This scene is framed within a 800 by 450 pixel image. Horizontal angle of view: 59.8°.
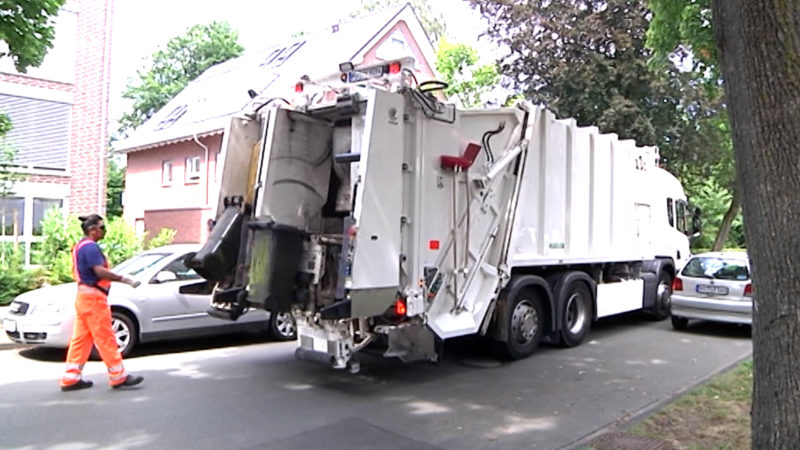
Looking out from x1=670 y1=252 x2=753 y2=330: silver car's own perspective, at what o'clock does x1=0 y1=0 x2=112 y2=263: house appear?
The house is roughly at 9 o'clock from the silver car.

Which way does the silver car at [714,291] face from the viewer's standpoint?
away from the camera

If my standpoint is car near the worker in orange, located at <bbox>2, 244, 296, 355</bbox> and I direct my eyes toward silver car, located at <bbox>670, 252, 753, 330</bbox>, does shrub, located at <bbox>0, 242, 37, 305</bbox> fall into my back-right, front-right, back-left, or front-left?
back-left

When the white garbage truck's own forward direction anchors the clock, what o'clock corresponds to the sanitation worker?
The sanitation worker is roughly at 7 o'clock from the white garbage truck.

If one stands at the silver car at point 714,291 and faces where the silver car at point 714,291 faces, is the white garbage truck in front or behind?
behind

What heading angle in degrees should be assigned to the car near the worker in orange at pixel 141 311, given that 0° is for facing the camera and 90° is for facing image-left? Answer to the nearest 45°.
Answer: approximately 45°

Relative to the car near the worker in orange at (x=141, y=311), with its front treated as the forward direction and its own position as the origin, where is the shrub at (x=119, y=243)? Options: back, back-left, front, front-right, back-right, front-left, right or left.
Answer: back-right

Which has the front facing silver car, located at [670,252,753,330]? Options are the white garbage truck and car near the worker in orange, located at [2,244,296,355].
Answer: the white garbage truck

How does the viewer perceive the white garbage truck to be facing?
facing away from the viewer and to the right of the viewer

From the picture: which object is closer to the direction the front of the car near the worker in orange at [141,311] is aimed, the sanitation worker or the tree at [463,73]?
the sanitation worker

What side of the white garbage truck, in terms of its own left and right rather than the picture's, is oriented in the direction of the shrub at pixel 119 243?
left

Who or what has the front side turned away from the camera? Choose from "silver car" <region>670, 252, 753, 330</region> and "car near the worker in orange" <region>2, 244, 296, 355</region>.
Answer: the silver car
